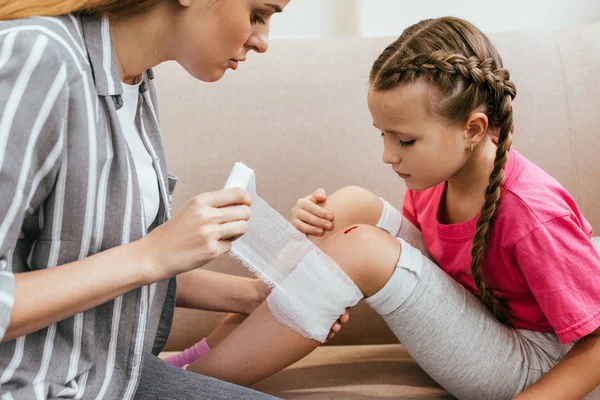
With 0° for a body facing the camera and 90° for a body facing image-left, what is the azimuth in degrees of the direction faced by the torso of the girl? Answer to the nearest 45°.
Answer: approximately 90°

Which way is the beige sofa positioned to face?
toward the camera

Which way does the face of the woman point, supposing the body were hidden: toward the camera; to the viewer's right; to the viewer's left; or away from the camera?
to the viewer's right

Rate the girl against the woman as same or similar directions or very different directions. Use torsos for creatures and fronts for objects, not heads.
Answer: very different directions

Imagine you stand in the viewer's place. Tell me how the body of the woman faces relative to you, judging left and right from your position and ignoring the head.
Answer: facing to the right of the viewer

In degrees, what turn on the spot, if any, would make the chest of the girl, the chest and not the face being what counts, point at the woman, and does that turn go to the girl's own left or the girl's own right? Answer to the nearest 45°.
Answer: approximately 45° to the girl's own left

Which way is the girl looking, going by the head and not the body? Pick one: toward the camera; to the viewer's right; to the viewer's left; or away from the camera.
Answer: to the viewer's left

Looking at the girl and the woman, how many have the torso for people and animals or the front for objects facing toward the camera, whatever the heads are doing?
0
